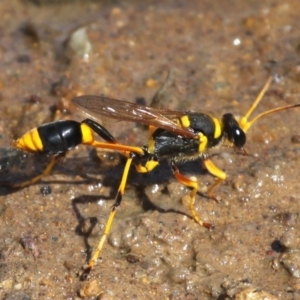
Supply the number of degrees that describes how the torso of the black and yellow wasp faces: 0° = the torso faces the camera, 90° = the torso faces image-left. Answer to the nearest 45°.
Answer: approximately 270°
